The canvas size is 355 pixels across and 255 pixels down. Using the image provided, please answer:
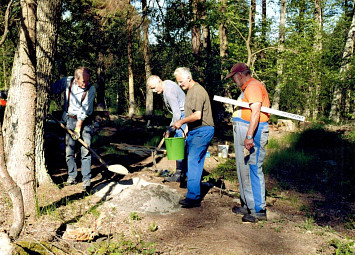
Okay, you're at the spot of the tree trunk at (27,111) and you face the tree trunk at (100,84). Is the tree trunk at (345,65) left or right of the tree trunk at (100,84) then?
right

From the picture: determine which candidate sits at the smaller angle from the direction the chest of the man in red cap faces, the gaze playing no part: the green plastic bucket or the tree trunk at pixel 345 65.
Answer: the green plastic bucket

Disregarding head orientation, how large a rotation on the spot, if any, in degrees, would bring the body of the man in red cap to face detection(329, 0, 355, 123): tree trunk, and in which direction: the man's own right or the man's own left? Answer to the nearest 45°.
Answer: approximately 90° to the man's own right

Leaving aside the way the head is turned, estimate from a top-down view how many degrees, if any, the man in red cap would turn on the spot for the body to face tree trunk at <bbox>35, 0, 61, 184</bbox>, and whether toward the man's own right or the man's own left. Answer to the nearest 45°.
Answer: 0° — they already face it

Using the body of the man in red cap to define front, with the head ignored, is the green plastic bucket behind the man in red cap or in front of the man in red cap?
in front

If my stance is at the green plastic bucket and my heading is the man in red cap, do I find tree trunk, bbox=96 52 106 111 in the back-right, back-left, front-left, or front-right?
back-left

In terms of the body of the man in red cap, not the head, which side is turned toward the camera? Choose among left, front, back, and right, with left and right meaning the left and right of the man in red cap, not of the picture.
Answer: left

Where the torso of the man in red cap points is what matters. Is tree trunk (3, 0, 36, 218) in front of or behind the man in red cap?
in front

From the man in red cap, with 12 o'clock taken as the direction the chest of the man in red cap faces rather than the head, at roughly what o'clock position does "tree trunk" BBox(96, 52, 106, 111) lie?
The tree trunk is roughly at 2 o'clock from the man in red cap.
